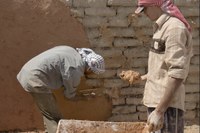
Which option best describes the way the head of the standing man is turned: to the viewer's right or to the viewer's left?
to the viewer's left

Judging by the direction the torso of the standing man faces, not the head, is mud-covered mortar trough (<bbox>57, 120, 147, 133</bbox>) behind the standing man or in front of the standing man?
in front

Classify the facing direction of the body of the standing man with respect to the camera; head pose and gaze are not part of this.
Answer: to the viewer's left
